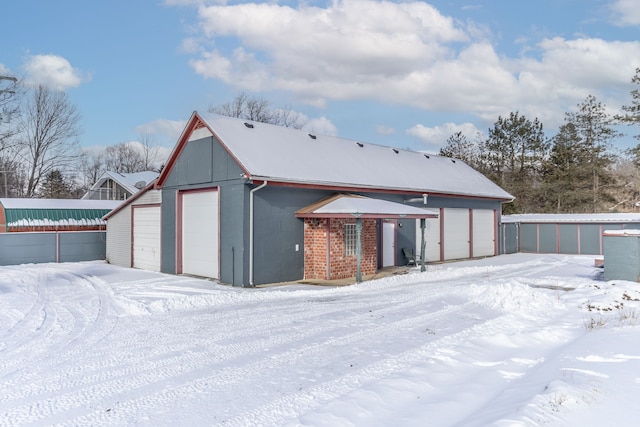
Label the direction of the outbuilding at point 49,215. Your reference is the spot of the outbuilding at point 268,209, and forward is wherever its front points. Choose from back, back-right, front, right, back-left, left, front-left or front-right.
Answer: back

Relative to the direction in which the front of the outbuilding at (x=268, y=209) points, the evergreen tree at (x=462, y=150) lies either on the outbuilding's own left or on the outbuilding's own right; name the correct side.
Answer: on the outbuilding's own left

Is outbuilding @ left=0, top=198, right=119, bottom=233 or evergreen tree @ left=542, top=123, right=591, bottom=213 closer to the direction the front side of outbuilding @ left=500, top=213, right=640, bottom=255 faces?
the outbuilding

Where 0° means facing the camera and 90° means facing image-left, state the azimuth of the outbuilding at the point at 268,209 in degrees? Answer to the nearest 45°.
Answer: approximately 315°

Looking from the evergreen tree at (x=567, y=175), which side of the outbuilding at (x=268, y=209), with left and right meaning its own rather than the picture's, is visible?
left

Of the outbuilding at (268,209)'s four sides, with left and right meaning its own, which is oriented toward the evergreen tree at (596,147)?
left

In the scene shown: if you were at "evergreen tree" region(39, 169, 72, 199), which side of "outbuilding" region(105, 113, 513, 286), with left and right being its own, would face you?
back

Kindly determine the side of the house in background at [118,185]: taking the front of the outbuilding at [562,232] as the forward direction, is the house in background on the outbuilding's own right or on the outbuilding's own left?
on the outbuilding's own right
